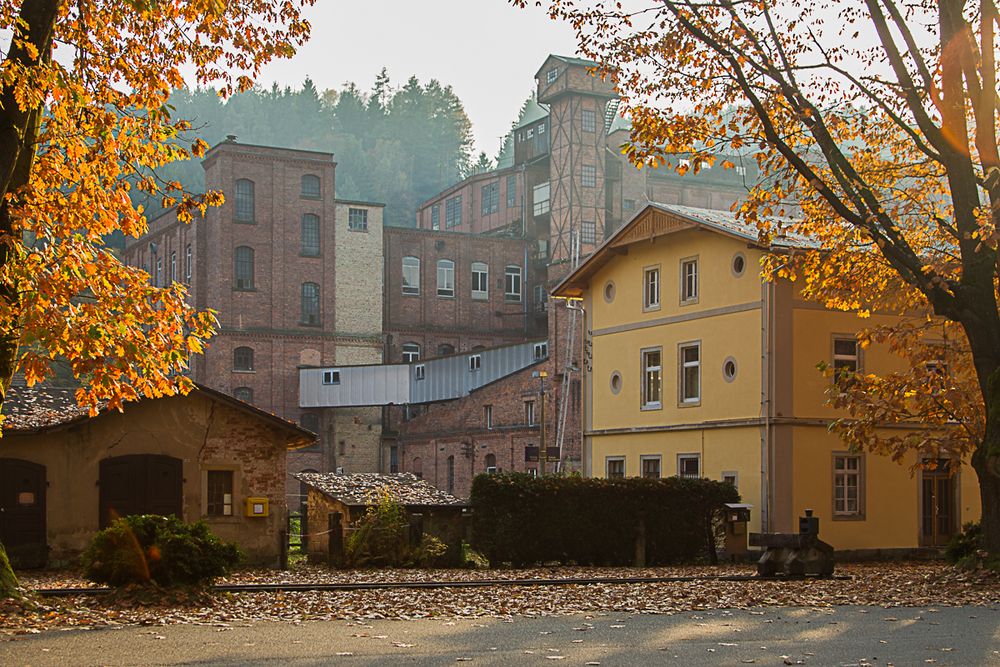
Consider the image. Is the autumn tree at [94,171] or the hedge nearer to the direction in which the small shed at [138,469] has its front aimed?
the autumn tree

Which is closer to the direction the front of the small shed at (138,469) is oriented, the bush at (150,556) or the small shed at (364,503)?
the bush

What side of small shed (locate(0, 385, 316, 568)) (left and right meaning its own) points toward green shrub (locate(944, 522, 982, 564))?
left

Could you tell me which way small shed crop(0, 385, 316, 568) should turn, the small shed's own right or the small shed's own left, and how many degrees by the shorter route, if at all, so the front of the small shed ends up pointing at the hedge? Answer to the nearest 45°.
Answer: approximately 90° to the small shed's own left

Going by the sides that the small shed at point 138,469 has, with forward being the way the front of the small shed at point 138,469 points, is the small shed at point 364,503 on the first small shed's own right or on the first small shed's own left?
on the first small shed's own left

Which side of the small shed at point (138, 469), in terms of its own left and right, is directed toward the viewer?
front

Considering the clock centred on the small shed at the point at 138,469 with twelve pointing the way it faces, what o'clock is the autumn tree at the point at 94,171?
The autumn tree is roughly at 12 o'clock from the small shed.
